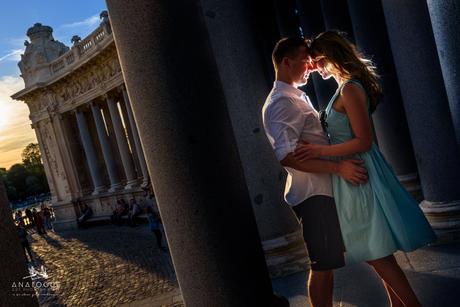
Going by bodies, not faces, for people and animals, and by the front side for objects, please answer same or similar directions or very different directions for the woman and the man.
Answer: very different directions

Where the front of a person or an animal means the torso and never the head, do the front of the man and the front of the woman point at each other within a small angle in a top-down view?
yes

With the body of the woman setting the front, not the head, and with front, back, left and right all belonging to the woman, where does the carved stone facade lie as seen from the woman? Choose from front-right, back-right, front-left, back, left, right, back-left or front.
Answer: front-right

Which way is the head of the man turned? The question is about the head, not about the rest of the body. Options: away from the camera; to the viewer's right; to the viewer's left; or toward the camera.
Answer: to the viewer's right

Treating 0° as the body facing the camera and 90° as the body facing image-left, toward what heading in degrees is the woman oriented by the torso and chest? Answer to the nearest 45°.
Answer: approximately 90°

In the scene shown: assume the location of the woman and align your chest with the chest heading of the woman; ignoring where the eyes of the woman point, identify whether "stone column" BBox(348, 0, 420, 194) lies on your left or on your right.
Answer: on your right

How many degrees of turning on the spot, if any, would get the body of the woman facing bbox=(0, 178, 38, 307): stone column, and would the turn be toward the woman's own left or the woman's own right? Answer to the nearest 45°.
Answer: approximately 45° to the woman's own left

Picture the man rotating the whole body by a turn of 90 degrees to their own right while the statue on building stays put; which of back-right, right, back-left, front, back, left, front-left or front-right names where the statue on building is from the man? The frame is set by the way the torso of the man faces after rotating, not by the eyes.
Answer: back-right

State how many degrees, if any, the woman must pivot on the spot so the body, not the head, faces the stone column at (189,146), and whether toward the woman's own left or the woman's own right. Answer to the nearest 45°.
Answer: approximately 45° to the woman's own left

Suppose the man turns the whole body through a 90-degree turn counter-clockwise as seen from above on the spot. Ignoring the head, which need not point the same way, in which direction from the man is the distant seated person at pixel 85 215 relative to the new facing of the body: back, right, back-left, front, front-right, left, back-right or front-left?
front-left

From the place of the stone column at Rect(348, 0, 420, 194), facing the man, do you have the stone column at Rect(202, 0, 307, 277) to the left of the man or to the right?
right

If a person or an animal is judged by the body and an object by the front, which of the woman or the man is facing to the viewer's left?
the woman

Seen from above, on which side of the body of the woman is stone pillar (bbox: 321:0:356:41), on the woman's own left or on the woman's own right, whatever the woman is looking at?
on the woman's own right

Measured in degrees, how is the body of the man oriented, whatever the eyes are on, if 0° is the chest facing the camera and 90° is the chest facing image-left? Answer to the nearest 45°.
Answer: approximately 270°

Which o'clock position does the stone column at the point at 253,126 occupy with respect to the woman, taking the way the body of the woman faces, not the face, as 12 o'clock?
The stone column is roughly at 2 o'clock from the woman.

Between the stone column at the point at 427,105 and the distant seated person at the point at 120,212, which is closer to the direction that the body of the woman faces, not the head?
the distant seated person
